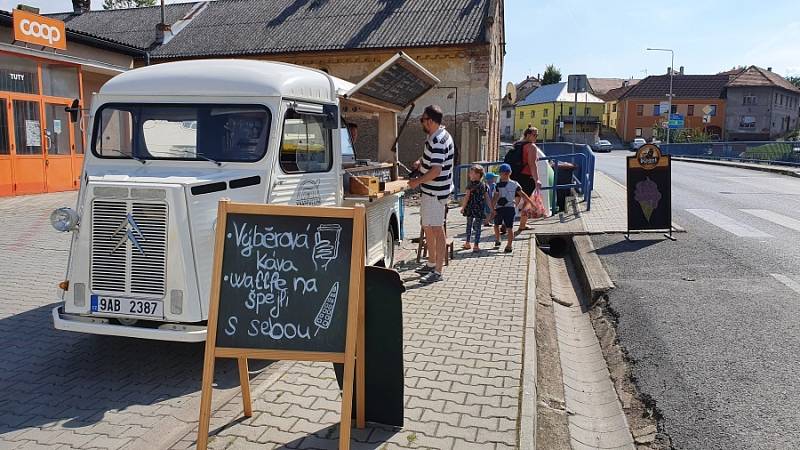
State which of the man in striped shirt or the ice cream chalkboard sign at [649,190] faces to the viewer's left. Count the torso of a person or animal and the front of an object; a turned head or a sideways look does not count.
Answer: the man in striped shirt

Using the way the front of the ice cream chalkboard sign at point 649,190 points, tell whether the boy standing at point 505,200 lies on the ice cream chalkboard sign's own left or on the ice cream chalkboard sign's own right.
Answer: on the ice cream chalkboard sign's own right

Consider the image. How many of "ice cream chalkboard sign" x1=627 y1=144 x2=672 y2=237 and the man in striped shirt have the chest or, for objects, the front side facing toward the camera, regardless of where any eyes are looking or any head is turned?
1

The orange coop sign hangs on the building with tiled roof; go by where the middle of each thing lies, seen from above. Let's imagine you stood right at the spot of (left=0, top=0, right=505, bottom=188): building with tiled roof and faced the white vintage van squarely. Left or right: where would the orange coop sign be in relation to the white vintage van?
right

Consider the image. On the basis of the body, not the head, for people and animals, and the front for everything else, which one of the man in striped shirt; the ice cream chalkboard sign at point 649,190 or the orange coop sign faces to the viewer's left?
the man in striped shirt

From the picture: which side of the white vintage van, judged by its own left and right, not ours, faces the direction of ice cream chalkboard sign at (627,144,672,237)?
back

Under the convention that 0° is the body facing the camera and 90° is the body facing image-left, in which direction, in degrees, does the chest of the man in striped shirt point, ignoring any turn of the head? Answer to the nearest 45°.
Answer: approximately 90°

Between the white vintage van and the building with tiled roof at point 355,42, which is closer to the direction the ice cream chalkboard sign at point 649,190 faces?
the white vintage van

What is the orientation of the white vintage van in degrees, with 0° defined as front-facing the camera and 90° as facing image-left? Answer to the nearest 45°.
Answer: approximately 45°
